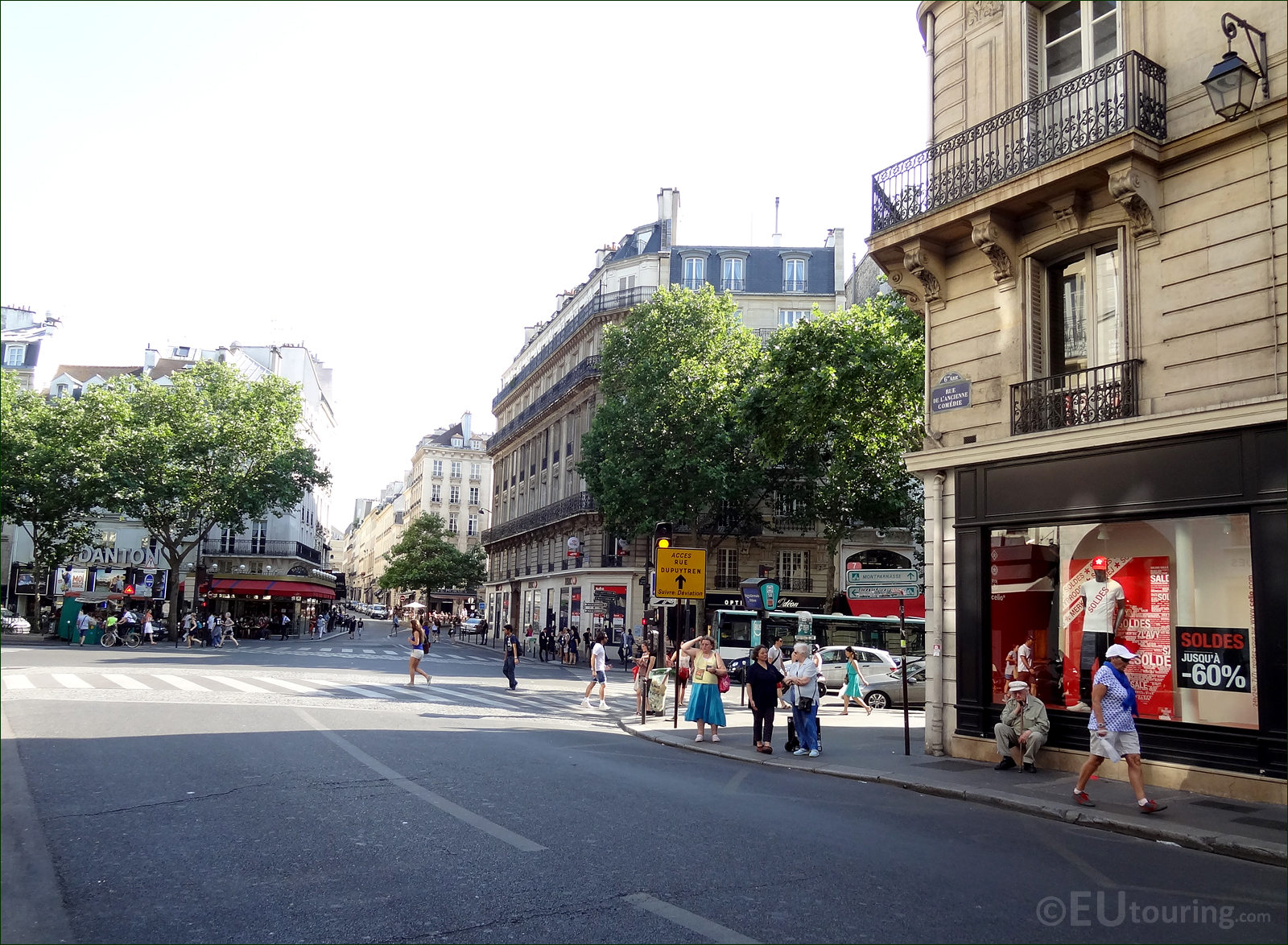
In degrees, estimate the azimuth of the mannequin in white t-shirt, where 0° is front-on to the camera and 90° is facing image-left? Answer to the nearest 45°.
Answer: approximately 45°

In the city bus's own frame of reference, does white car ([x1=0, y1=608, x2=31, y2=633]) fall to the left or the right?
on its right

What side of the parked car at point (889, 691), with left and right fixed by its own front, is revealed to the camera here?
left

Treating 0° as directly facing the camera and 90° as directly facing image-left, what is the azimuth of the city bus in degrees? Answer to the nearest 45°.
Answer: approximately 45°

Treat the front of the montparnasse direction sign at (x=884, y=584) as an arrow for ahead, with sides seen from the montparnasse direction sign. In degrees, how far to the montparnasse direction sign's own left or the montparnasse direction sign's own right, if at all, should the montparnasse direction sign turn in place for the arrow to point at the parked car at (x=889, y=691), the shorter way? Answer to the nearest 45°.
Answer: approximately 180°

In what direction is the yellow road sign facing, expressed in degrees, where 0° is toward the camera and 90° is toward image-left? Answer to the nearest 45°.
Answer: approximately 0°

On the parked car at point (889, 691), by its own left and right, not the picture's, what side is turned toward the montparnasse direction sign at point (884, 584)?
left

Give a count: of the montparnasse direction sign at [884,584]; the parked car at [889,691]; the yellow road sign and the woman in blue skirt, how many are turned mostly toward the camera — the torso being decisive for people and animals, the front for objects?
3
